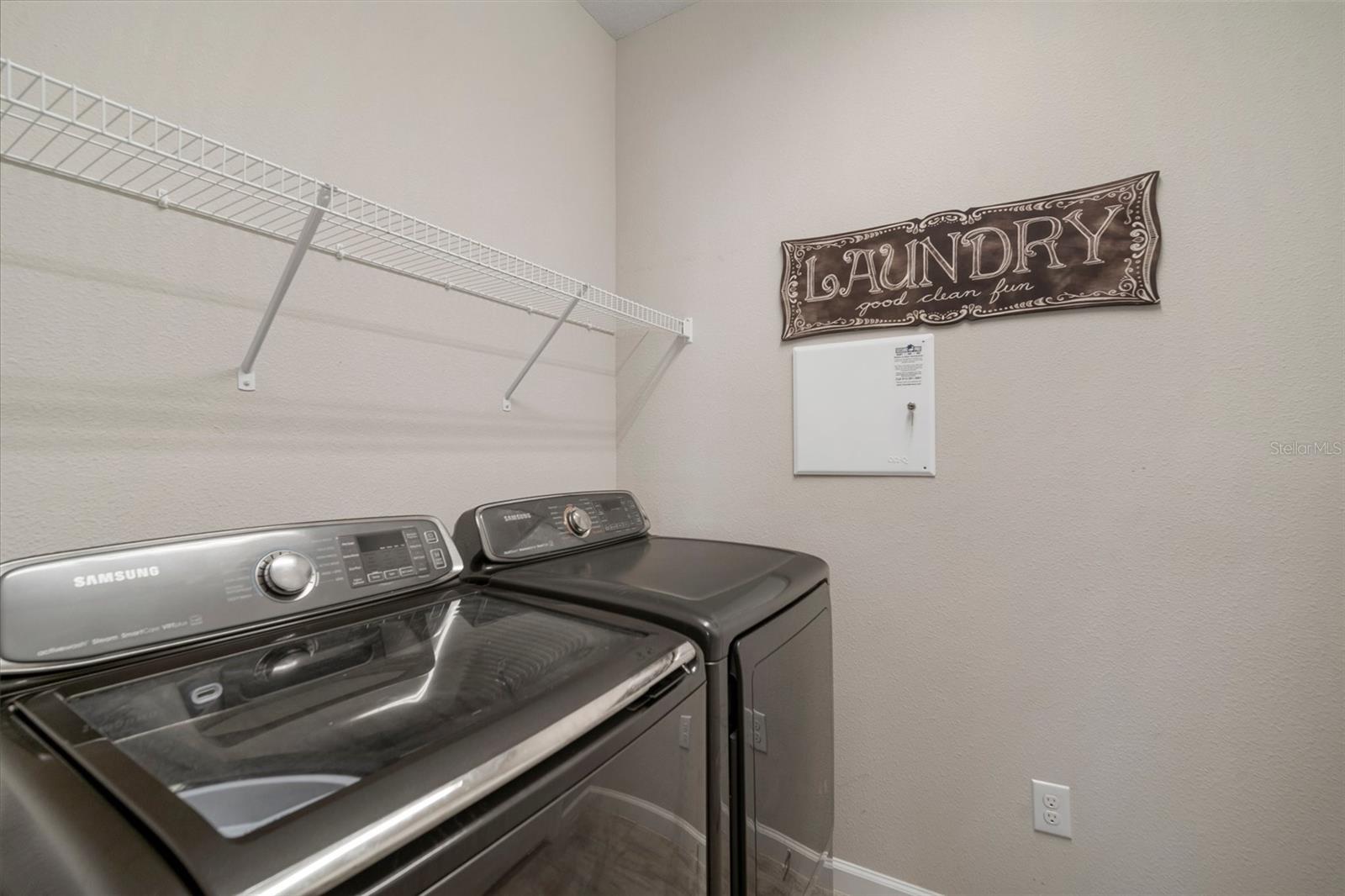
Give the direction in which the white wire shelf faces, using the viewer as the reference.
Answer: facing the viewer and to the right of the viewer

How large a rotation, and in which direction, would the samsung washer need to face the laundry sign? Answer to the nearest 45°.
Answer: approximately 45° to its left

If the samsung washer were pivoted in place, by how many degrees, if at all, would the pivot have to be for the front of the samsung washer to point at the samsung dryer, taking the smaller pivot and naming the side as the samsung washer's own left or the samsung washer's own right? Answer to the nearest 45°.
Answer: approximately 45° to the samsung washer's own left

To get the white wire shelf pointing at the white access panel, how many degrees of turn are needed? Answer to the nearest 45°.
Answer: approximately 45° to its left

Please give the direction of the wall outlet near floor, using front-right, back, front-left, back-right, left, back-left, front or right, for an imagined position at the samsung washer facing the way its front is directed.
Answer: front-left

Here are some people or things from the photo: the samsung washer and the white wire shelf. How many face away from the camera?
0

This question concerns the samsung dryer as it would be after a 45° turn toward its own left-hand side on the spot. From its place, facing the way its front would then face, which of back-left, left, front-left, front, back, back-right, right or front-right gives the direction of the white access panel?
front-left

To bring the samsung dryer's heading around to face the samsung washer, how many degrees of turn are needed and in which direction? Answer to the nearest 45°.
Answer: approximately 90° to its right

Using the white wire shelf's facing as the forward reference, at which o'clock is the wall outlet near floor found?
The wall outlet near floor is roughly at 11 o'clock from the white wire shelf.

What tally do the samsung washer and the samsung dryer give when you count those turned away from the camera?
0

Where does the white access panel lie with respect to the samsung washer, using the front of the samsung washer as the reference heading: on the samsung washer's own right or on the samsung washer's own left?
on the samsung washer's own left
